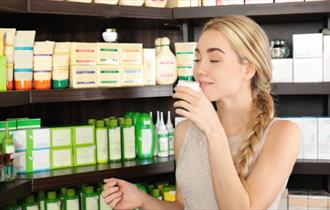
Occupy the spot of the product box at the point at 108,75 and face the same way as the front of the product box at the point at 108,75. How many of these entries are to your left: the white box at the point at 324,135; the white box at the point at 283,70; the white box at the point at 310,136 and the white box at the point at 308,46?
4

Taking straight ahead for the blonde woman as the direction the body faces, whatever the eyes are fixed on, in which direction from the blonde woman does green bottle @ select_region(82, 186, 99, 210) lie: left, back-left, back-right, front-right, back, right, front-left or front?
right

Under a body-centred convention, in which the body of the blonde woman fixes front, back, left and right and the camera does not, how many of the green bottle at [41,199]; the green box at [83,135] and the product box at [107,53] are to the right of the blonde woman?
3

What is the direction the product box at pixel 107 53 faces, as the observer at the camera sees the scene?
facing the viewer

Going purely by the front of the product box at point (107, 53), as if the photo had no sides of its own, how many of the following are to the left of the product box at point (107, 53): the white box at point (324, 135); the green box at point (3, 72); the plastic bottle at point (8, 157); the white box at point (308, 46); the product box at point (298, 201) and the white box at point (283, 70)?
4

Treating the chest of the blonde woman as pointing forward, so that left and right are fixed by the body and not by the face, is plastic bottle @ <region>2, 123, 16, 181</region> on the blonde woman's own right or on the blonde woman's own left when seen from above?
on the blonde woman's own right

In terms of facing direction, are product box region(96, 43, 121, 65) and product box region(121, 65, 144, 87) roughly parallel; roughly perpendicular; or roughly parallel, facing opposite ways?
roughly parallel

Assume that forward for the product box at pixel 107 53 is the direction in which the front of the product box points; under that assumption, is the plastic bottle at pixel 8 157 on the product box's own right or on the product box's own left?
on the product box's own right

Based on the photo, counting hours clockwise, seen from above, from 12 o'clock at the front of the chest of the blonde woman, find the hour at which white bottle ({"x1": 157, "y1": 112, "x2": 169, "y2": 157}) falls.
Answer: The white bottle is roughly at 4 o'clock from the blonde woman.

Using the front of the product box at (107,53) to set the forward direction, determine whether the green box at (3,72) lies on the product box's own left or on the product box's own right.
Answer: on the product box's own right

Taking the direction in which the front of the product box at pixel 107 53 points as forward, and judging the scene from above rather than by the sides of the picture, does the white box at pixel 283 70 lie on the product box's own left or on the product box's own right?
on the product box's own left

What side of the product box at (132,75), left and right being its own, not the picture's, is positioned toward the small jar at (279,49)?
left

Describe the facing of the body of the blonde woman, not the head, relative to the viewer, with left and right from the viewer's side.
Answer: facing the viewer and to the left of the viewer

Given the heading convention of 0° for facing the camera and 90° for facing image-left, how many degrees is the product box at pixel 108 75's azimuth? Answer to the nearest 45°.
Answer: approximately 0°
